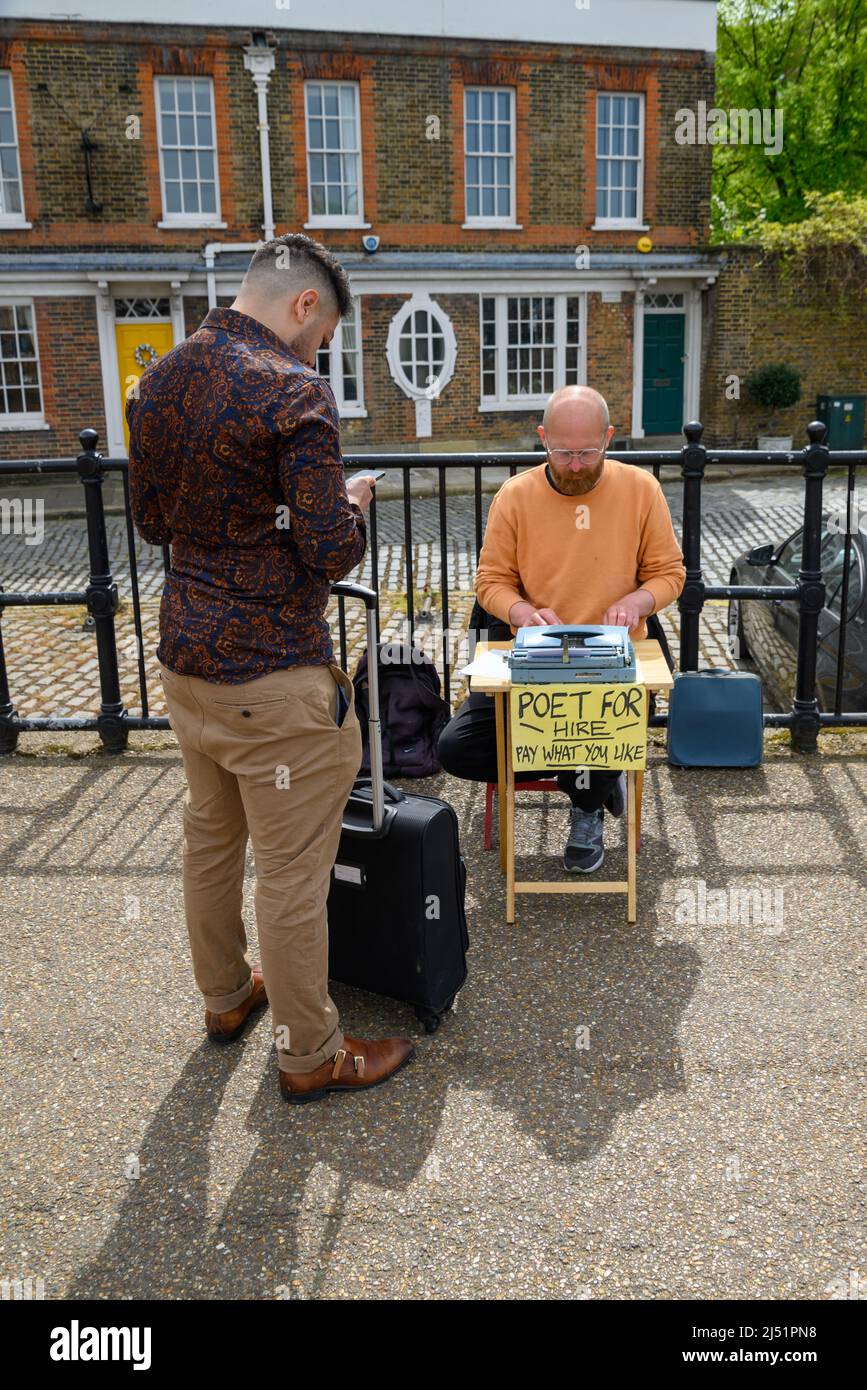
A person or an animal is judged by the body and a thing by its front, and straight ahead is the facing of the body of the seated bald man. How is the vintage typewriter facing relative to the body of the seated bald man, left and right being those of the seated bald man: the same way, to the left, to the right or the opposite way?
the opposite way

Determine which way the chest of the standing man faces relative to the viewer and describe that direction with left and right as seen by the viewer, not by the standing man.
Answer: facing away from the viewer and to the right of the viewer

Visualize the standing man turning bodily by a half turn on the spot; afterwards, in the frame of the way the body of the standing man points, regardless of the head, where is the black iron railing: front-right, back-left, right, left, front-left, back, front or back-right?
back

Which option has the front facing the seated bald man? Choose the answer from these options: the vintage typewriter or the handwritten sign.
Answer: the vintage typewriter

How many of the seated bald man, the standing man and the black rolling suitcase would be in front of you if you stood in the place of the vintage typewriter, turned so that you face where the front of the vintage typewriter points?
1

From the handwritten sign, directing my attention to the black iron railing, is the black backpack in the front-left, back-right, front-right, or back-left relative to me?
front-left

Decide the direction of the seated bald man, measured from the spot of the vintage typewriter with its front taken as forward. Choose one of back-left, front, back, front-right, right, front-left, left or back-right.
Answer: front

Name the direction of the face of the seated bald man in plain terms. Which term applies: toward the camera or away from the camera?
toward the camera

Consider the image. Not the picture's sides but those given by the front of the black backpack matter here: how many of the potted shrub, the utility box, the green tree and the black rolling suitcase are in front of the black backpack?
1

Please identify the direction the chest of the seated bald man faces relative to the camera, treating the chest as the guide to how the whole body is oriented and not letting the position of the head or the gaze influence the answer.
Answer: toward the camera

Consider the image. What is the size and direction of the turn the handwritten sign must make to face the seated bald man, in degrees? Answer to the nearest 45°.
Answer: approximately 180°

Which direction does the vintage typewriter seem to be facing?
away from the camera

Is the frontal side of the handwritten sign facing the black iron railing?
no

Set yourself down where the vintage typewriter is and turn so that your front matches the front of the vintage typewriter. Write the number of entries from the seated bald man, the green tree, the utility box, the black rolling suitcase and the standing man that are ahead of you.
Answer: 3

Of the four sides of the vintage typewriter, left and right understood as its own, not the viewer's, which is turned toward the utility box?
front

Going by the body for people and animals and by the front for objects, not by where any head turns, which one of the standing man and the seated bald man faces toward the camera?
the seated bald man

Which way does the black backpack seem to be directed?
toward the camera

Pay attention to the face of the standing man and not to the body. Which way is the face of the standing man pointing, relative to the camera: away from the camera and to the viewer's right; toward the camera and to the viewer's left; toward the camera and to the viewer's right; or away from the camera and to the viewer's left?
away from the camera and to the viewer's right

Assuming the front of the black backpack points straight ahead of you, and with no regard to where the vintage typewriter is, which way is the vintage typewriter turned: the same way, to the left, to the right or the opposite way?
the opposite way
